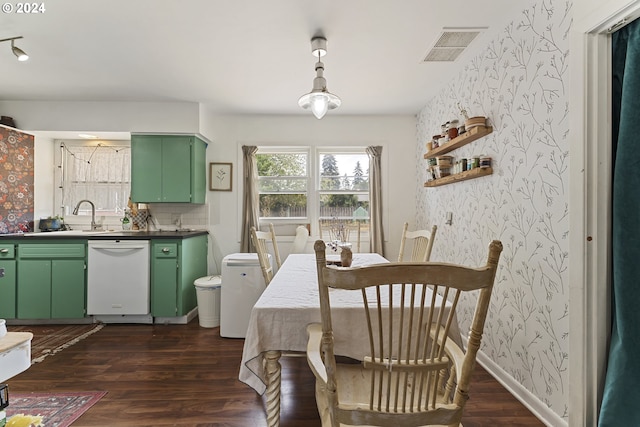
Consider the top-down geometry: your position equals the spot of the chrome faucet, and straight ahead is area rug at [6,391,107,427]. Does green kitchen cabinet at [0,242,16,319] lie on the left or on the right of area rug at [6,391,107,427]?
right

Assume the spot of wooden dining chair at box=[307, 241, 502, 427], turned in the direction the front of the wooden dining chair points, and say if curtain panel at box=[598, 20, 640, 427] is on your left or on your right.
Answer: on your right

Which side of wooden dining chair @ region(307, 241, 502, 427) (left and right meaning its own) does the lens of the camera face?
back

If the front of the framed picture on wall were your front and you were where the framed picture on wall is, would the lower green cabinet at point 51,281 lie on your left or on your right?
on your right

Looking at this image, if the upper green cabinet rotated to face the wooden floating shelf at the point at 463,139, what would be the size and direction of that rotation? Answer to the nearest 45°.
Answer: approximately 45° to its left

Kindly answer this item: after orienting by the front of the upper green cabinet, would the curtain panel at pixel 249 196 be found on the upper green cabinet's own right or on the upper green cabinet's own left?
on the upper green cabinet's own left

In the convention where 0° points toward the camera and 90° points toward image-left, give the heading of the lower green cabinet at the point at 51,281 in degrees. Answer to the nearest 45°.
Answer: approximately 0°

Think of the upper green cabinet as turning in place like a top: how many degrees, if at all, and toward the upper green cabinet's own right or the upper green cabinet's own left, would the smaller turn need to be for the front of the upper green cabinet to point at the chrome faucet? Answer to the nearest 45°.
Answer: approximately 135° to the upper green cabinet's own right
